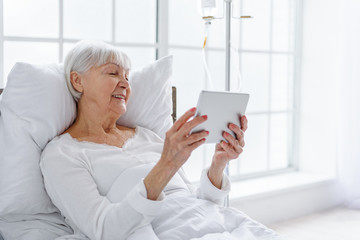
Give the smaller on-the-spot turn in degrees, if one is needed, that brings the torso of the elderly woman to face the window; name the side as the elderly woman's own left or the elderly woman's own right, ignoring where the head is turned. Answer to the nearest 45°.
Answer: approximately 135° to the elderly woman's own left

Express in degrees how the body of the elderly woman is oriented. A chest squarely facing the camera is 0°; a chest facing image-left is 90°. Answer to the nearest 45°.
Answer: approximately 315°
